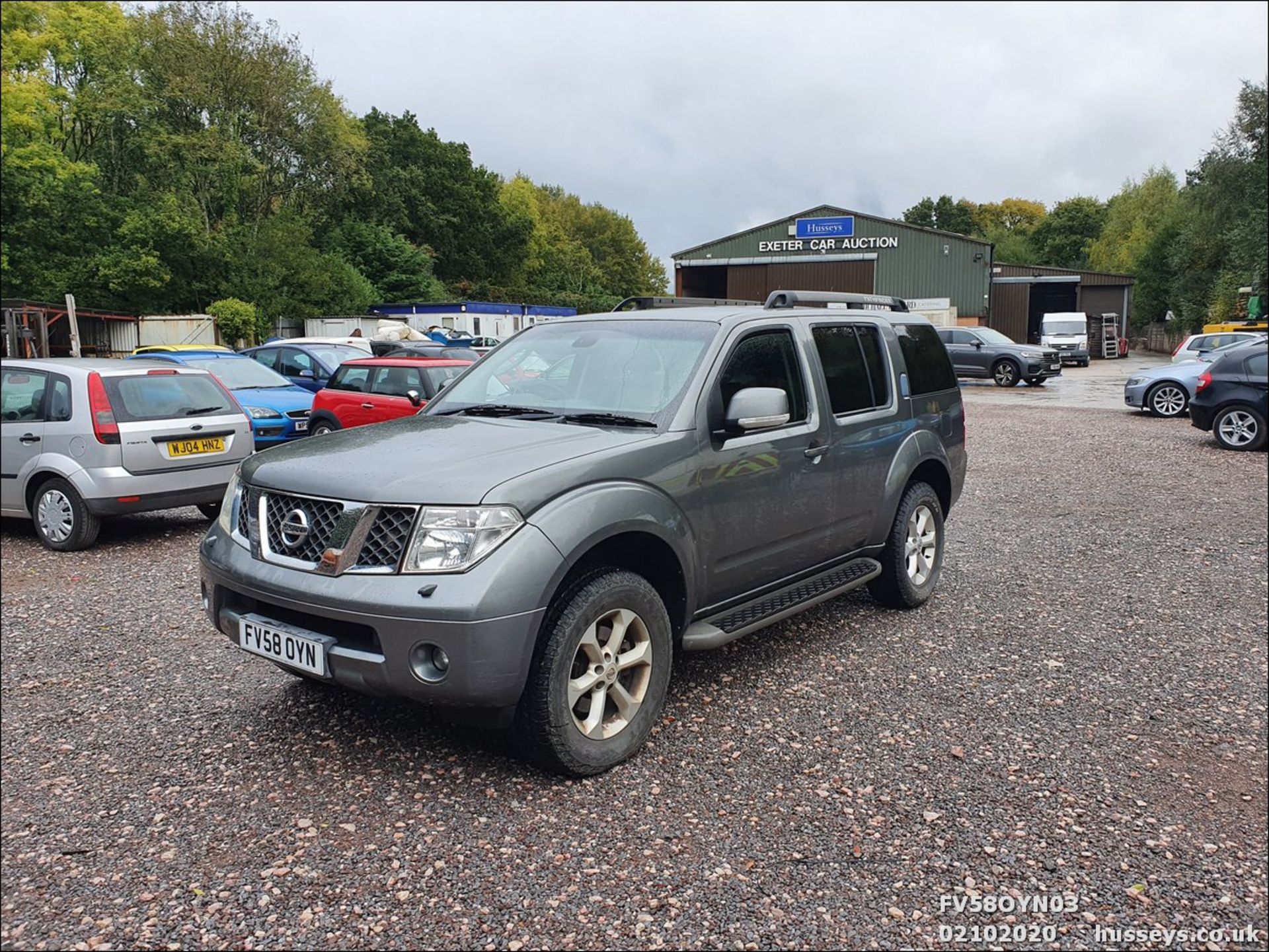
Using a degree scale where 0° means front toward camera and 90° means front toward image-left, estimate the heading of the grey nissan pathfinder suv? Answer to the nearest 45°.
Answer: approximately 45°

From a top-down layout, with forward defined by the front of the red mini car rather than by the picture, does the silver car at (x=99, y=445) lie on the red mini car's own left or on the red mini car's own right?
on the red mini car's own right

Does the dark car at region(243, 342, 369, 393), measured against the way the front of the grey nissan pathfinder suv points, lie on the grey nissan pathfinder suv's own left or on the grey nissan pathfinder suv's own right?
on the grey nissan pathfinder suv's own right

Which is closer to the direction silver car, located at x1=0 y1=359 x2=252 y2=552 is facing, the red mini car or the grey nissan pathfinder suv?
the red mini car

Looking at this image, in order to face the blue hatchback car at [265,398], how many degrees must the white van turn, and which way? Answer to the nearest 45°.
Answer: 0° — it already faces it

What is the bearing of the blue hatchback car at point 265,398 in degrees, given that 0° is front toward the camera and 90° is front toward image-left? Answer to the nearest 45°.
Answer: approximately 315°

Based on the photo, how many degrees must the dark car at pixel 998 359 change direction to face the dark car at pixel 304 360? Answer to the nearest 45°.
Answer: approximately 90° to its right

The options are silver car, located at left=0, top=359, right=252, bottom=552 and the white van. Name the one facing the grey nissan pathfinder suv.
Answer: the white van

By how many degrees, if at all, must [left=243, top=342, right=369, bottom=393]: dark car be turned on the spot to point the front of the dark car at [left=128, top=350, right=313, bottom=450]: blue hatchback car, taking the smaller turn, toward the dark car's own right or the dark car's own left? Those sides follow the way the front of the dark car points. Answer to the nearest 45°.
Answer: approximately 45° to the dark car's own right

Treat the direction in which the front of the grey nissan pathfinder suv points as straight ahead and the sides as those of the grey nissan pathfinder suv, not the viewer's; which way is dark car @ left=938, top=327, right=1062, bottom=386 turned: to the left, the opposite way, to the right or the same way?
to the left

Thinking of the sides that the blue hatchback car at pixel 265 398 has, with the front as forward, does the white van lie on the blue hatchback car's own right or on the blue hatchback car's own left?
on the blue hatchback car's own left

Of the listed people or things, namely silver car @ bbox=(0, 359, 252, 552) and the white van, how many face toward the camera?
1

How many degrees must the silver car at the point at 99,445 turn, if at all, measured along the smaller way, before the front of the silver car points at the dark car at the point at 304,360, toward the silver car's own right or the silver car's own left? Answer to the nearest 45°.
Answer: approximately 45° to the silver car's own right
